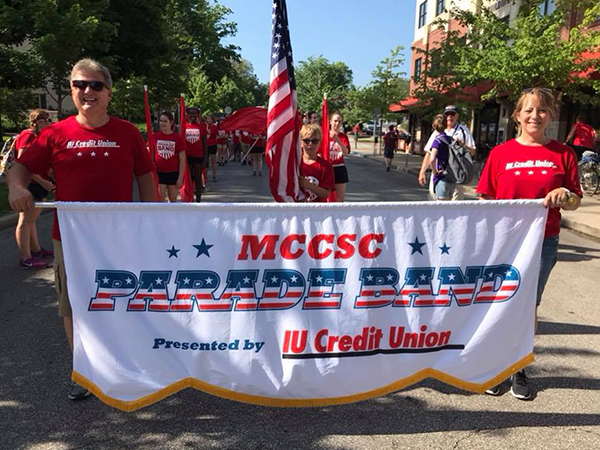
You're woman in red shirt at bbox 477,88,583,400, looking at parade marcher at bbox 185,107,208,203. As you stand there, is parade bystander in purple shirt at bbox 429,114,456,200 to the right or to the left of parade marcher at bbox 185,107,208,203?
right

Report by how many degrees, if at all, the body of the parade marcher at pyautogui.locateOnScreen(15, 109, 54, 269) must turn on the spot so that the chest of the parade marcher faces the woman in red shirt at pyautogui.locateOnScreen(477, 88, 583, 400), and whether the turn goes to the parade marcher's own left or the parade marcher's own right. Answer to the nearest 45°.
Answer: approximately 45° to the parade marcher's own right

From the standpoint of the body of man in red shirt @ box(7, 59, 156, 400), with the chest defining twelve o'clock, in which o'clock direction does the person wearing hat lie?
The person wearing hat is roughly at 8 o'clock from the man in red shirt.

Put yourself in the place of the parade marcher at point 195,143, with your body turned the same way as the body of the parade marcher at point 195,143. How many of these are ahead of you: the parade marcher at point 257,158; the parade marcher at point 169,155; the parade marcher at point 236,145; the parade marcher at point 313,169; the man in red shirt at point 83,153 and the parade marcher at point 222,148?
3

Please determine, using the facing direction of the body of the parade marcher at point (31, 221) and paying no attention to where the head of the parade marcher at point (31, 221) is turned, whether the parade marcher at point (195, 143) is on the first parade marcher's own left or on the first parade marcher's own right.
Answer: on the first parade marcher's own left

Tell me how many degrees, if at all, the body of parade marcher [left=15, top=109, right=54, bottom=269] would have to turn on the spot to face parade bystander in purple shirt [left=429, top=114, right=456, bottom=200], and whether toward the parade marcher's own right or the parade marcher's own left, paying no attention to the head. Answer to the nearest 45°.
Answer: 0° — they already face them

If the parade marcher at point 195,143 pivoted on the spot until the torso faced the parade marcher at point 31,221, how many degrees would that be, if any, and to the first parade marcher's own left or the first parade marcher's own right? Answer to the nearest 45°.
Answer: approximately 45° to the first parade marcher's own right

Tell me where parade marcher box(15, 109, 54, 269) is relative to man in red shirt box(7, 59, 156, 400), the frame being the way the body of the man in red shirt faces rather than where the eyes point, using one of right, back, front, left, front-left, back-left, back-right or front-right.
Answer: back

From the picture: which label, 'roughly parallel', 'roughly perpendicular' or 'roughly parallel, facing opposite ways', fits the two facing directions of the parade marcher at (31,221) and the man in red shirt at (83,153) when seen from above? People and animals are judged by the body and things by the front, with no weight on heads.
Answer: roughly perpendicular

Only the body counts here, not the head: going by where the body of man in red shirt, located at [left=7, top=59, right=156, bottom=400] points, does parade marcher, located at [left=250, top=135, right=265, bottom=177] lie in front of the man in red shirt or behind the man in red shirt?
behind

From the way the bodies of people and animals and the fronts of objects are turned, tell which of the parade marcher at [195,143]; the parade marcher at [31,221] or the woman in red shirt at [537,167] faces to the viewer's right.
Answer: the parade marcher at [31,221]
